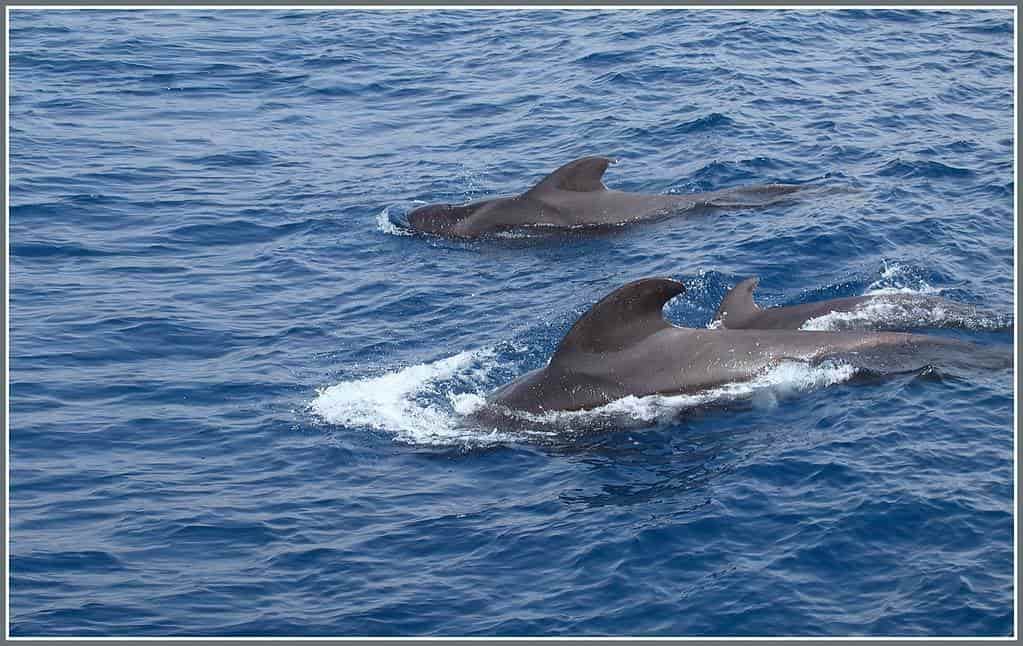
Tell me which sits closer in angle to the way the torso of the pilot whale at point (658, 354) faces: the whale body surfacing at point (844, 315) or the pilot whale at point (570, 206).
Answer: the pilot whale

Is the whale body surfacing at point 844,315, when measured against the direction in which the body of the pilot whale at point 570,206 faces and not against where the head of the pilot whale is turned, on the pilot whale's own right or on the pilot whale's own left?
on the pilot whale's own left

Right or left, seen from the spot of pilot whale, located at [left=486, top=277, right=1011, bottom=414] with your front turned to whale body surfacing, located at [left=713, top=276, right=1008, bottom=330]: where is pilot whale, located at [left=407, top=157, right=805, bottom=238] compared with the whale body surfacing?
left

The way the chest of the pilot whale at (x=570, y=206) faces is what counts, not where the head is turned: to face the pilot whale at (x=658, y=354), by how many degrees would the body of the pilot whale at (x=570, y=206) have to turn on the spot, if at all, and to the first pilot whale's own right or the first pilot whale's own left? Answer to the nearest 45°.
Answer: approximately 90° to the first pilot whale's own left

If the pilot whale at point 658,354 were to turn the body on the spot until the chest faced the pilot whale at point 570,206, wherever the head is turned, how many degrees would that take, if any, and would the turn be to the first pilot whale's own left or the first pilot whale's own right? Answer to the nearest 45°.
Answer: approximately 90° to the first pilot whale's own right

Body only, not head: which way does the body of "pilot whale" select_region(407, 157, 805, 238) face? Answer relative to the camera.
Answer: to the viewer's left

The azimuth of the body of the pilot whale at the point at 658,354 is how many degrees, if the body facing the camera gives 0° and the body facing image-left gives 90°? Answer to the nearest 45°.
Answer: approximately 90°

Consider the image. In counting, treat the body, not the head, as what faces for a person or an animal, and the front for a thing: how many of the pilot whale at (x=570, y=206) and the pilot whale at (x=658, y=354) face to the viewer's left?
2
